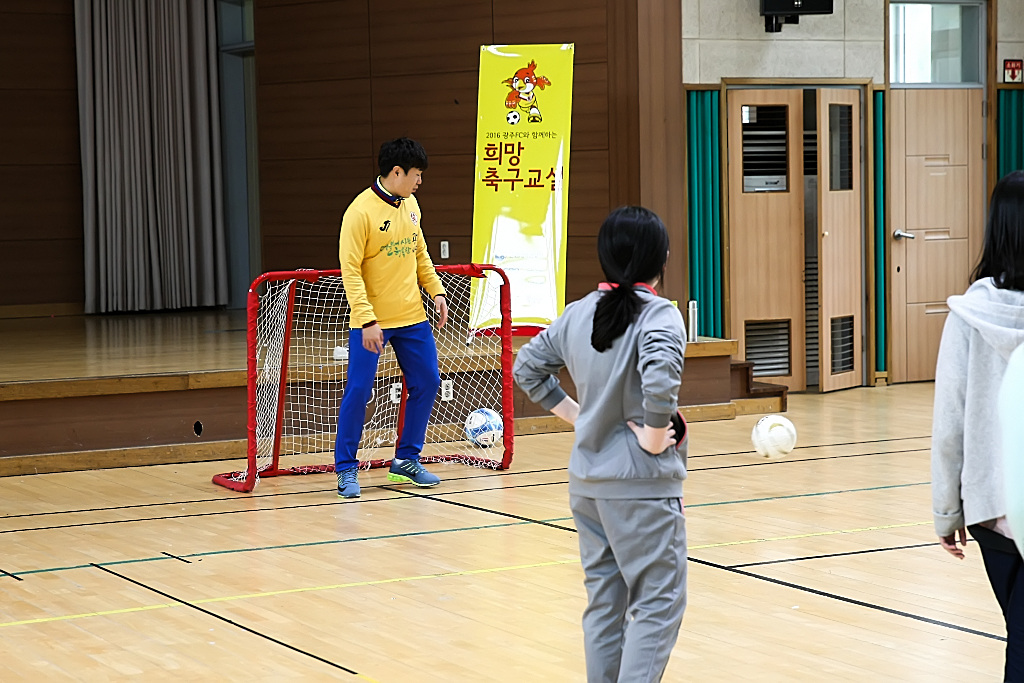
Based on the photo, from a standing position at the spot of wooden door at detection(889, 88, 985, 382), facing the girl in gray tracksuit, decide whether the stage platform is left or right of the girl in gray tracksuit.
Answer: right

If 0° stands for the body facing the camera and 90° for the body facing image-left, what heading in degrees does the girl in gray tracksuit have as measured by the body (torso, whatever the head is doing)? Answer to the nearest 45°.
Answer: approximately 225°

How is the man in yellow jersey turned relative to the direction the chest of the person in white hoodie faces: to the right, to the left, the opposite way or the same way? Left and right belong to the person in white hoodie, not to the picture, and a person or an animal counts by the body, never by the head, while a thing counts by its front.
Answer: the opposite way

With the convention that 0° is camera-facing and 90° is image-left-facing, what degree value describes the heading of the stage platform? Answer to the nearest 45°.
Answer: approximately 0°

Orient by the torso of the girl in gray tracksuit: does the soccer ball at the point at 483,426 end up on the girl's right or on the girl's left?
on the girl's left

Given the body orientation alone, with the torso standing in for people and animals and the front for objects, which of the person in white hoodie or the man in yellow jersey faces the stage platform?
the person in white hoodie

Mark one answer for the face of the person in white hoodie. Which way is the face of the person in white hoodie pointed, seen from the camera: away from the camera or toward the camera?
away from the camera

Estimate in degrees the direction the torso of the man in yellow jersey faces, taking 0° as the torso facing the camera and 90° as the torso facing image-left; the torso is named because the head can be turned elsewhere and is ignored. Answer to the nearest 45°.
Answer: approximately 315°

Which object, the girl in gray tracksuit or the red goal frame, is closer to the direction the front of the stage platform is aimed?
the girl in gray tracksuit

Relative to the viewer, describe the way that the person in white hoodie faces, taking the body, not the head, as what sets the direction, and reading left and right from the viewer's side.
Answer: facing away from the viewer and to the left of the viewer
